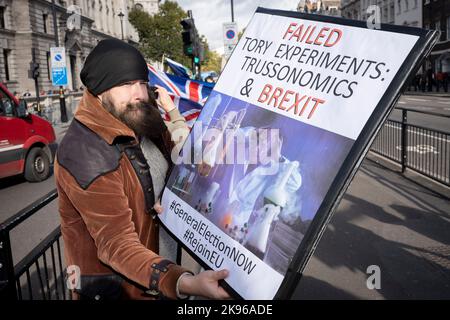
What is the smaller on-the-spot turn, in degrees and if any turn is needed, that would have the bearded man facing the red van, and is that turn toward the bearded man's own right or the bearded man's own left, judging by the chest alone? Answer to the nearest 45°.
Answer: approximately 135° to the bearded man's own left

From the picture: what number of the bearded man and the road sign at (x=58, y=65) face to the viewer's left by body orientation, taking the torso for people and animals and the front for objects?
0

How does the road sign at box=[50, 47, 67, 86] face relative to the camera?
toward the camera

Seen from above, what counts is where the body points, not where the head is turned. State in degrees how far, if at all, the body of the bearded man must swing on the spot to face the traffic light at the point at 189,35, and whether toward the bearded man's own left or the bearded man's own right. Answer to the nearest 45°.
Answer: approximately 135° to the bearded man's own left

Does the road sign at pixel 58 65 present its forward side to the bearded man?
yes

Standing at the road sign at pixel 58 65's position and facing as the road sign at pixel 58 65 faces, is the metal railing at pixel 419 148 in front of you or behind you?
in front

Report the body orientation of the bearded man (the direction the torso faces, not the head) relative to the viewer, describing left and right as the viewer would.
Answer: facing the viewer and to the right of the viewer

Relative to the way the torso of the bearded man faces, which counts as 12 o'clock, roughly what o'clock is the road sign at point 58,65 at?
The road sign is roughly at 7 o'clock from the bearded man.

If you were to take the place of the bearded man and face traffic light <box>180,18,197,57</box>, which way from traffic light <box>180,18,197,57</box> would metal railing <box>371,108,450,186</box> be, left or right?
right

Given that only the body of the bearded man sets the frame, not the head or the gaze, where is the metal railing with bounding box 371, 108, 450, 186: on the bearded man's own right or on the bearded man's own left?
on the bearded man's own left

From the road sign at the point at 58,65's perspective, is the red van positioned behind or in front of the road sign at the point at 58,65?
in front
